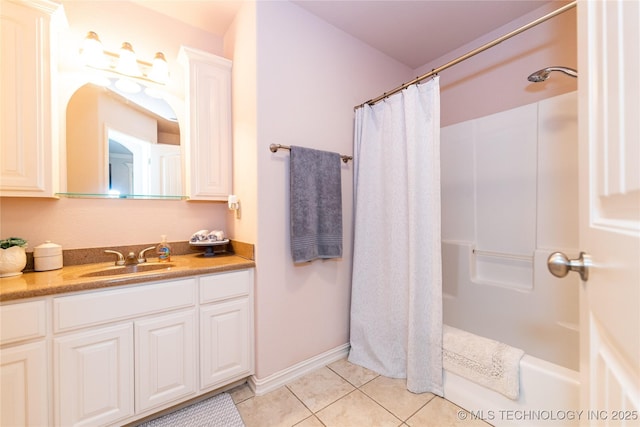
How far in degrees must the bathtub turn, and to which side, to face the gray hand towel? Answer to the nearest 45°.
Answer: approximately 45° to its right

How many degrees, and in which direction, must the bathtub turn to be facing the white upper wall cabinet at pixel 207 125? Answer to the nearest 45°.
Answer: approximately 45° to its right

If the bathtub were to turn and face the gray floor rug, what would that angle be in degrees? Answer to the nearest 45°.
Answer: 0° — it already faces it

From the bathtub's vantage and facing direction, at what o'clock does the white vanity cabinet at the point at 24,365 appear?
The white vanity cabinet is roughly at 12 o'clock from the bathtub.

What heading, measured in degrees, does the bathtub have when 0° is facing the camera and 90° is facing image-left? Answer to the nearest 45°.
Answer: approximately 45°

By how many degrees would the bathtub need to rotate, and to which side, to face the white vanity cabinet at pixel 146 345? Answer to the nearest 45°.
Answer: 0° — it already faces it

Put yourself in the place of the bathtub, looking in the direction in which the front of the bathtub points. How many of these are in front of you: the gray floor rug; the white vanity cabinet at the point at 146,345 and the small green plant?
3
